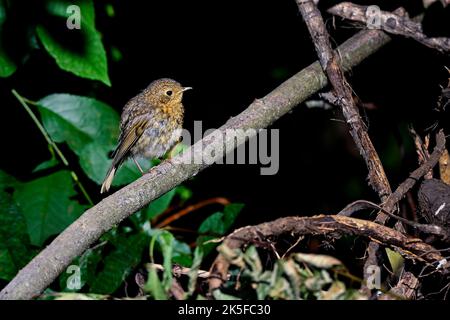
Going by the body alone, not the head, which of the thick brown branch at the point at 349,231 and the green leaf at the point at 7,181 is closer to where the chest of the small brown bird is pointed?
the thick brown branch

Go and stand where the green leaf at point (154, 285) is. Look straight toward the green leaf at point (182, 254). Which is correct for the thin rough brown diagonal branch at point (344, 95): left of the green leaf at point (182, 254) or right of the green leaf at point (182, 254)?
right

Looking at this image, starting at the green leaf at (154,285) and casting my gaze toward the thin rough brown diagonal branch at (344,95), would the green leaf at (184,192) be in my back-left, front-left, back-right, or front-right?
front-left

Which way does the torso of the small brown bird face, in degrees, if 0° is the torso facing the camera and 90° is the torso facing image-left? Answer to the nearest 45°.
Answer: approximately 270°

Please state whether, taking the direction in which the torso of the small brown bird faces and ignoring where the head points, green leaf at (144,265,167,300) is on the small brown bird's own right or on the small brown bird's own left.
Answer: on the small brown bird's own right

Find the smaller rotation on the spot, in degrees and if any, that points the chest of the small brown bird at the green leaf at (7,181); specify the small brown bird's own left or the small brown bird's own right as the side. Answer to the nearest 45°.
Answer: approximately 135° to the small brown bird's own right

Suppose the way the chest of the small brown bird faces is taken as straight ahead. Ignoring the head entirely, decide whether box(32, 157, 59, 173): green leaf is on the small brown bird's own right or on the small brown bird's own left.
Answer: on the small brown bird's own right

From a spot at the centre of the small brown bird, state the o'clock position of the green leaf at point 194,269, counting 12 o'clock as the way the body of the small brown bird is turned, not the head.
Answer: The green leaf is roughly at 3 o'clock from the small brown bird.
